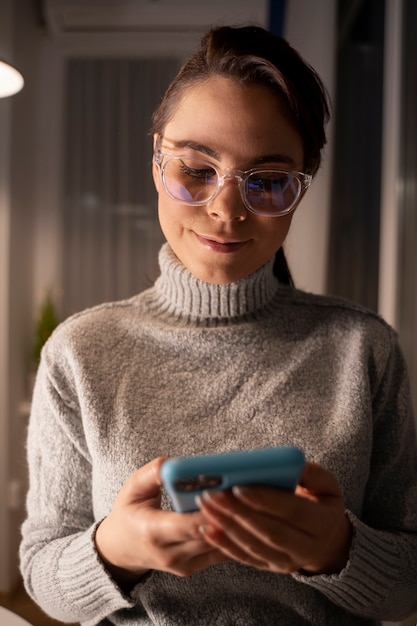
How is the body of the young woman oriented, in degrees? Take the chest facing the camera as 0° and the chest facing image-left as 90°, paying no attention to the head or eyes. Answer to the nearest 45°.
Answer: approximately 0°

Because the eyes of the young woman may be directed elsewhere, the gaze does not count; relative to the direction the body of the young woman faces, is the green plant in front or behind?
behind

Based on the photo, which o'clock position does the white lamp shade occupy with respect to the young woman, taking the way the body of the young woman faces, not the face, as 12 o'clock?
The white lamp shade is roughly at 5 o'clock from the young woman.
